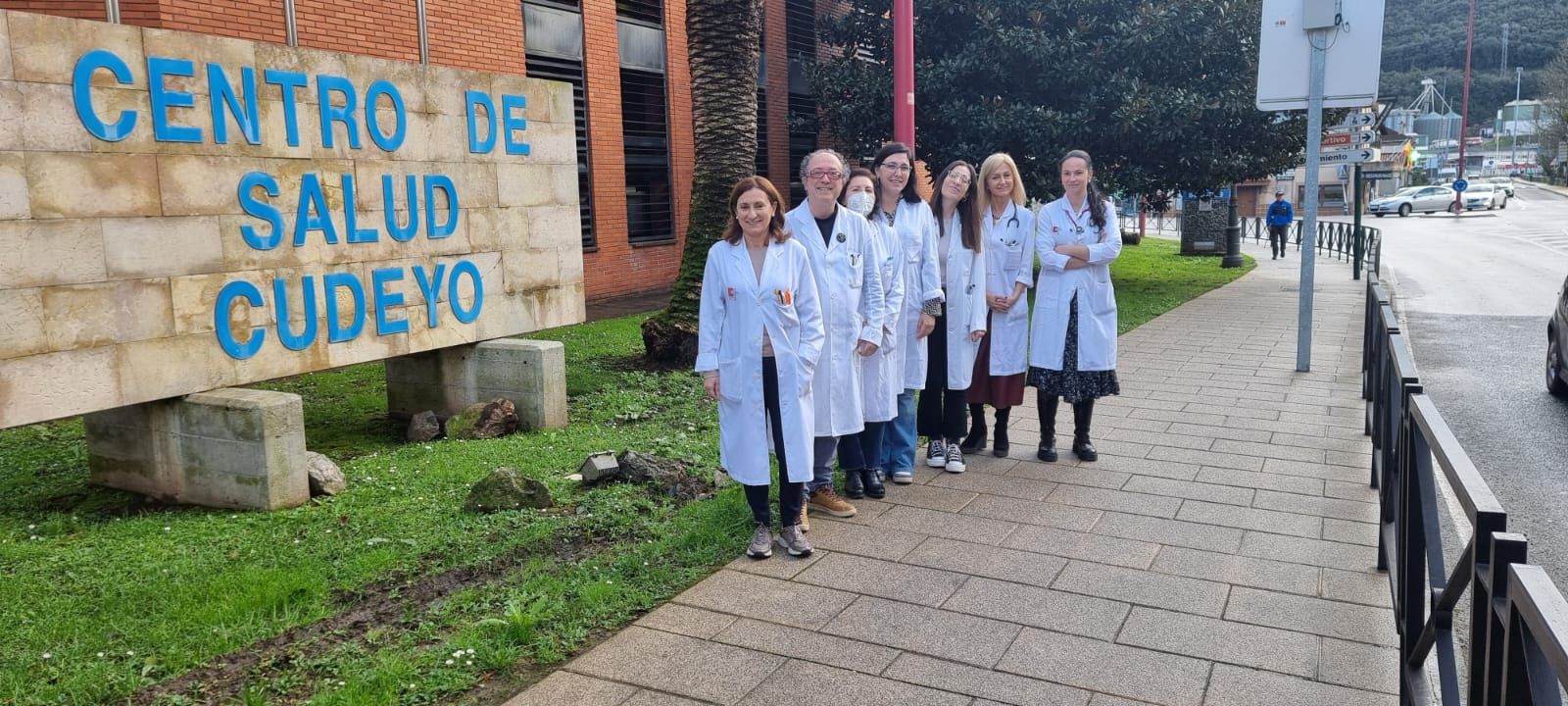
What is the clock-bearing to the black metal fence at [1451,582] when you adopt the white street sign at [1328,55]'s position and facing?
The black metal fence is roughly at 6 o'clock from the white street sign.

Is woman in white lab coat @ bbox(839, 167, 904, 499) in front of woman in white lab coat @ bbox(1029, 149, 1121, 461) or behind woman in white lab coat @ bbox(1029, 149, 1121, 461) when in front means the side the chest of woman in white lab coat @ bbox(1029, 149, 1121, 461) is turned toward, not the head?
in front

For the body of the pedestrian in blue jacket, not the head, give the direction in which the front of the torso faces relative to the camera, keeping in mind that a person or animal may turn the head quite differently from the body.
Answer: toward the camera

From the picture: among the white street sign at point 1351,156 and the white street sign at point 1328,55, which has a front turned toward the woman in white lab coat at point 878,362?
the white street sign at point 1351,156

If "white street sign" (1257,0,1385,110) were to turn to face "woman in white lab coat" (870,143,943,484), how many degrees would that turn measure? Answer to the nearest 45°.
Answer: approximately 180°

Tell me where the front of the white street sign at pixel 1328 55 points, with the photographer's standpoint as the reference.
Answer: facing away from the viewer

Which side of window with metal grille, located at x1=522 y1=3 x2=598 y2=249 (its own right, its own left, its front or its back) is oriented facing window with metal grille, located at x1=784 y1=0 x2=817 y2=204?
left

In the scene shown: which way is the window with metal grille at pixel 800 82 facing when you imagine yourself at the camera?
facing the viewer and to the right of the viewer

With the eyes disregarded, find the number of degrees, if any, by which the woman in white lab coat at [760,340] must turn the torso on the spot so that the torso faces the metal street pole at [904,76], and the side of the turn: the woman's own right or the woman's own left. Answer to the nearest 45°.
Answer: approximately 180°

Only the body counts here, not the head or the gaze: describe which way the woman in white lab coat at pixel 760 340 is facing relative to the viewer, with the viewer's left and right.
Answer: facing the viewer

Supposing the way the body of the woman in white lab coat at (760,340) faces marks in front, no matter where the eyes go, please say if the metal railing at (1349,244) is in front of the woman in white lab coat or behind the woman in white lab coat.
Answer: behind
